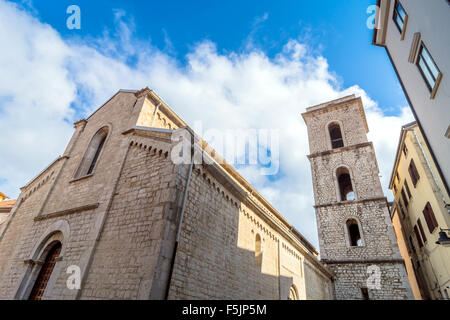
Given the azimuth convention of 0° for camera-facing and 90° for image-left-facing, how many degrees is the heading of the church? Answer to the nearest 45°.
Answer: approximately 45°

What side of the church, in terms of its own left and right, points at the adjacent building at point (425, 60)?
left

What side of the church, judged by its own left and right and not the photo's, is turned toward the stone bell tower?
back

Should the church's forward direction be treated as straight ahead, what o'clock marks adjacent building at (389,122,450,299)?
The adjacent building is roughly at 7 o'clock from the church.
